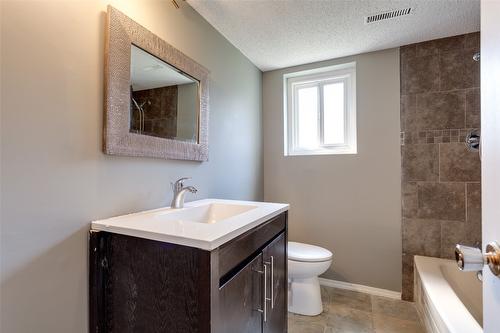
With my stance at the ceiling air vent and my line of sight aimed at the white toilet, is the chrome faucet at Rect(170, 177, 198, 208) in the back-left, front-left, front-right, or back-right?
front-left

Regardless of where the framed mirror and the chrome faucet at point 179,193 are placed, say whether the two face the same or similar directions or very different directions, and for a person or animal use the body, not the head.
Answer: same or similar directions

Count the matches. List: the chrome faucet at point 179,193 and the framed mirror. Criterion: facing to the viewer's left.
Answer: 0

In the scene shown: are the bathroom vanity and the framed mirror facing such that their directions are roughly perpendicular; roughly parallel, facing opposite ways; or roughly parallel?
roughly parallel

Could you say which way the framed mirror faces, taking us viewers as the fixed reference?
facing the viewer and to the right of the viewer

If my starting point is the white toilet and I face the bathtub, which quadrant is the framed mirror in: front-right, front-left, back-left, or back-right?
back-right

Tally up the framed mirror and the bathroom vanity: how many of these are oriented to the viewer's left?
0

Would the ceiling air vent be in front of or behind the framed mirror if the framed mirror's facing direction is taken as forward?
in front

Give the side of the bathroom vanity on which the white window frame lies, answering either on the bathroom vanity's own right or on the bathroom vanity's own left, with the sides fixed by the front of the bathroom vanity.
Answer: on the bathroom vanity's own left
